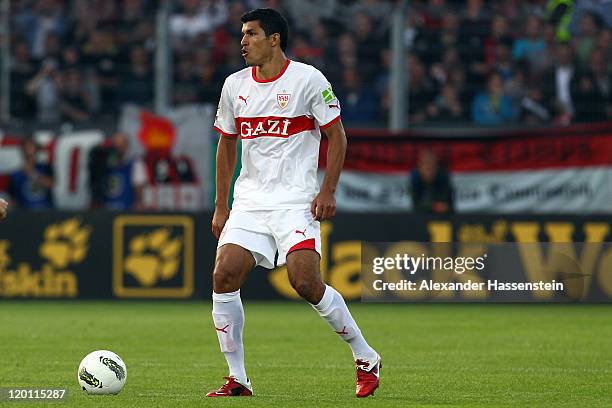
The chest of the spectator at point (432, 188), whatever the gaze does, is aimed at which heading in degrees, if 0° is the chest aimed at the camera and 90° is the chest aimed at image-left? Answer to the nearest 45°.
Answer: approximately 0°

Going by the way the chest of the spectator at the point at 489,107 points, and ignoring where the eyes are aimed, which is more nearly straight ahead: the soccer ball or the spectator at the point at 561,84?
the soccer ball

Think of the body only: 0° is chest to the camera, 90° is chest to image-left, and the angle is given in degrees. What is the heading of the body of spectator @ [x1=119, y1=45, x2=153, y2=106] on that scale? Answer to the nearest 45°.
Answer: approximately 0°
